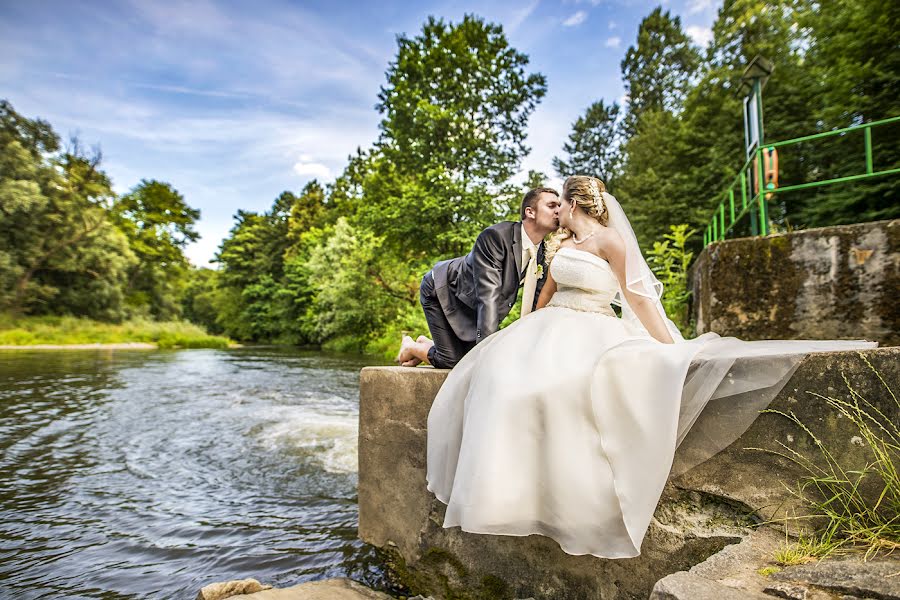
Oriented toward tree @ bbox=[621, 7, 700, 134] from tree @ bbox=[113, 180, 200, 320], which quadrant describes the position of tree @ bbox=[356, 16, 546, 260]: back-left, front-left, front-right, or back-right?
front-right

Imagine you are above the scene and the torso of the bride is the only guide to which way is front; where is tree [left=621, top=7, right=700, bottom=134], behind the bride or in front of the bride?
behind

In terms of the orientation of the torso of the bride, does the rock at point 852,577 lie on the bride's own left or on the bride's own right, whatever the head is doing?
on the bride's own left

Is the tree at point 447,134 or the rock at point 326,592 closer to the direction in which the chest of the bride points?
the rock

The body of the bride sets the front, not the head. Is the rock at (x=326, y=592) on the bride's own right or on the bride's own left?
on the bride's own right

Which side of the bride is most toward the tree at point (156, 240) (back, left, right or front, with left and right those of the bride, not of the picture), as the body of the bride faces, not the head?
right

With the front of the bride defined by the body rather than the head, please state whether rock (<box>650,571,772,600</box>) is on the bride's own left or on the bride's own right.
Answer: on the bride's own left

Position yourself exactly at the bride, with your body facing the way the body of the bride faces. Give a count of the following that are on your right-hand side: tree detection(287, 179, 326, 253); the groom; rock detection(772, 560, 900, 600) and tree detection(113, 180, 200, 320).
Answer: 3

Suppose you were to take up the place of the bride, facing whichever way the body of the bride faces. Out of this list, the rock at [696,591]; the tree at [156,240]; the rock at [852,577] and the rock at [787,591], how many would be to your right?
1

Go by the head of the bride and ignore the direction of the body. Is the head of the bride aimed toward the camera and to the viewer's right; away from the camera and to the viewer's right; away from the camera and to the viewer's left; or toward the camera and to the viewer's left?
away from the camera and to the viewer's left

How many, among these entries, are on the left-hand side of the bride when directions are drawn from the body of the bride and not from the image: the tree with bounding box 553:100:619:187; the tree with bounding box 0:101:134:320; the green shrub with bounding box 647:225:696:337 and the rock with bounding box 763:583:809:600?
1

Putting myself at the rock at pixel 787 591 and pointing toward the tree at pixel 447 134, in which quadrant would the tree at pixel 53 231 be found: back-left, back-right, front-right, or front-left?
front-left

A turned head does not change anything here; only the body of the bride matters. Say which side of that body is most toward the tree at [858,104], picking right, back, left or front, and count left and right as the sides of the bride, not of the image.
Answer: back

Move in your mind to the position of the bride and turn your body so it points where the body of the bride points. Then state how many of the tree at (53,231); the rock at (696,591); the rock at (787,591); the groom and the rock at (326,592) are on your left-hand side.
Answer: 2
